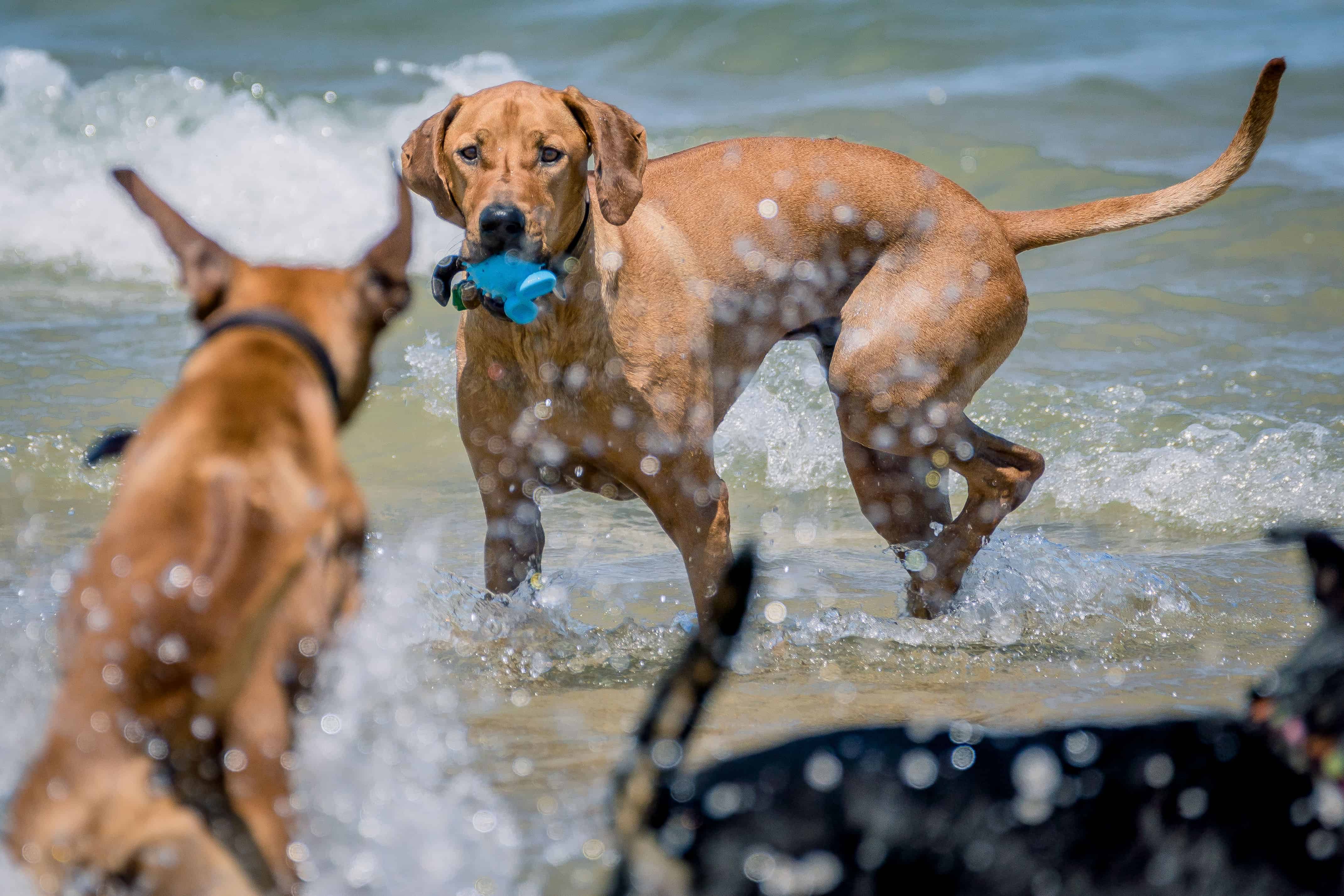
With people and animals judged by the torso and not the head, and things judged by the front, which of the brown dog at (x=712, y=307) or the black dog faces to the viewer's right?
the black dog

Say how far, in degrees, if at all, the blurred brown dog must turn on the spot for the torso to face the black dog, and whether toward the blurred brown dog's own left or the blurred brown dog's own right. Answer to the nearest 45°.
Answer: approximately 90° to the blurred brown dog's own right

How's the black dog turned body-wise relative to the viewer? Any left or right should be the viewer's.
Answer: facing to the right of the viewer

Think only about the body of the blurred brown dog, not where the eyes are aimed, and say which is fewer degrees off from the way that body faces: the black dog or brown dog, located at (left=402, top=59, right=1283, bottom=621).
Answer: the brown dog

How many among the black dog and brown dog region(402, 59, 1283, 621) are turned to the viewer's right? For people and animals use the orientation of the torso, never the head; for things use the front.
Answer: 1

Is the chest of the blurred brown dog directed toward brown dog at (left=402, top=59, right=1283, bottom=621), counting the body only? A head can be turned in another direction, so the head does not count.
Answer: yes

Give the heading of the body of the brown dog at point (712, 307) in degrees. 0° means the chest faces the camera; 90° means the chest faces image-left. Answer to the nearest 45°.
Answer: approximately 45°

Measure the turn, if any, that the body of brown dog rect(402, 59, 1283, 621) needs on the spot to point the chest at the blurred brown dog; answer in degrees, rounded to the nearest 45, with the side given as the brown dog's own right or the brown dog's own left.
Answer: approximately 45° to the brown dog's own left

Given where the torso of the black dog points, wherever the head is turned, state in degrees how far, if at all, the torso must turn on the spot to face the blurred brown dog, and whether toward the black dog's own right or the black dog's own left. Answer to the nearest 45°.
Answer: approximately 180°

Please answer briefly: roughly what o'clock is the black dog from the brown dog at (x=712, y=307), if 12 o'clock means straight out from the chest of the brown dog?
The black dog is roughly at 10 o'clock from the brown dog.

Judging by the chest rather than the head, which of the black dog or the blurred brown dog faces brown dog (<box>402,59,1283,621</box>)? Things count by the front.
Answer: the blurred brown dog

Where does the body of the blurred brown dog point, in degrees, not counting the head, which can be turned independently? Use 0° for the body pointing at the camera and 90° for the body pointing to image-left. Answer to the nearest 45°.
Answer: approximately 225°

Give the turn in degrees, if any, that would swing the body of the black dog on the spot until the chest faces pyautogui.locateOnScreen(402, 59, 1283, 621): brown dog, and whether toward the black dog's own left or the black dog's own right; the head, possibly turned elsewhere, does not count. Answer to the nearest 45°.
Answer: approximately 135° to the black dog's own left

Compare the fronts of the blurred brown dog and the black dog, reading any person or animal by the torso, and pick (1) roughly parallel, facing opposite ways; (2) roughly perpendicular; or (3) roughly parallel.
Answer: roughly perpendicular
